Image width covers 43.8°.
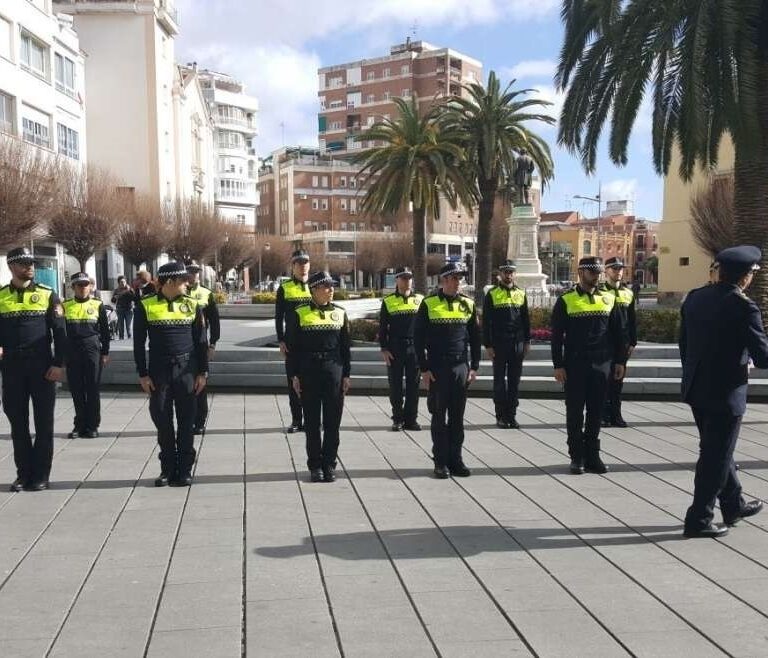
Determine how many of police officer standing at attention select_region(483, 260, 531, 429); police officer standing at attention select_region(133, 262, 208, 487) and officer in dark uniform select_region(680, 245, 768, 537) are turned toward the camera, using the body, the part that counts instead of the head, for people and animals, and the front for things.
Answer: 2

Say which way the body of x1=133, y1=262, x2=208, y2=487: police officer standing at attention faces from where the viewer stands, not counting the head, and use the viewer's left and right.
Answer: facing the viewer

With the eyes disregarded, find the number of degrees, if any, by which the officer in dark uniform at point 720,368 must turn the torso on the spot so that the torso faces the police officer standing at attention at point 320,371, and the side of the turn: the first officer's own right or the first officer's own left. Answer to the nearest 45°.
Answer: approximately 135° to the first officer's own left

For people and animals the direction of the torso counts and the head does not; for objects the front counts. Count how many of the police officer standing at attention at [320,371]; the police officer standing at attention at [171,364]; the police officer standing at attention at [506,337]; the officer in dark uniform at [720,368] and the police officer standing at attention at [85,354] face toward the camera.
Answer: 4

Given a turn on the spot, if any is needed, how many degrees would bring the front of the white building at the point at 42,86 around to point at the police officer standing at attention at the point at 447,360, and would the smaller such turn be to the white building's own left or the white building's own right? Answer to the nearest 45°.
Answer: approximately 45° to the white building's own right

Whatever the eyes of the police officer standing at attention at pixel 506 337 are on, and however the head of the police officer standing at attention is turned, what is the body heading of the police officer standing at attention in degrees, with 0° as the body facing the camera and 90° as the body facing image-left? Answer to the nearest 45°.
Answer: approximately 0°

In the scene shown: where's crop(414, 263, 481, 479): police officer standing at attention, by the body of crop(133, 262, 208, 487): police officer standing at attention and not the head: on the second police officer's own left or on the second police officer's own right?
on the second police officer's own left

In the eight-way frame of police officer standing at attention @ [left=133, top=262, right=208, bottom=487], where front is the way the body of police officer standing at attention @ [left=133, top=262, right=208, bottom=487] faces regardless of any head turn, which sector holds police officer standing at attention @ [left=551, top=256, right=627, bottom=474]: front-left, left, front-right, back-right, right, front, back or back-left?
left

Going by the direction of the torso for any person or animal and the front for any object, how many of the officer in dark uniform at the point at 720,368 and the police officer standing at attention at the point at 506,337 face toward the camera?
1

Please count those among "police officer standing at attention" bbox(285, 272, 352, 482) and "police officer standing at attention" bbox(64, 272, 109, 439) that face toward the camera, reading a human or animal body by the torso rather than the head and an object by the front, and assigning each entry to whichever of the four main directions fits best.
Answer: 2

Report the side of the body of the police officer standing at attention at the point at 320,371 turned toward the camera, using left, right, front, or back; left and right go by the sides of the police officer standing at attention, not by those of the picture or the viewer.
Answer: front

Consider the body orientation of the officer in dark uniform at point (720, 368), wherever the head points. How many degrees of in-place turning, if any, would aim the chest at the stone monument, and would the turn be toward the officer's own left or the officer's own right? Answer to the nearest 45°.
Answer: approximately 45° to the officer's own left

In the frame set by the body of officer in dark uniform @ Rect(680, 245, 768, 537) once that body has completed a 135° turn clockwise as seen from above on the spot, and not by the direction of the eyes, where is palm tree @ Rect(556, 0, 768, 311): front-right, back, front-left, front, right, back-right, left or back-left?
back

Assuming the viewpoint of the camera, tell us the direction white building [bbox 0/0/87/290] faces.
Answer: facing the viewer and to the right of the viewer

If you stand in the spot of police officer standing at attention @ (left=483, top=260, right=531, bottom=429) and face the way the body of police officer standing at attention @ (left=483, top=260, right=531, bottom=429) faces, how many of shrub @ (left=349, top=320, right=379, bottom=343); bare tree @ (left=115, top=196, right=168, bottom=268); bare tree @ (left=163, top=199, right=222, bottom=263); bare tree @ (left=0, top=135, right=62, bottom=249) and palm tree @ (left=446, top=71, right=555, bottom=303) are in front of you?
0

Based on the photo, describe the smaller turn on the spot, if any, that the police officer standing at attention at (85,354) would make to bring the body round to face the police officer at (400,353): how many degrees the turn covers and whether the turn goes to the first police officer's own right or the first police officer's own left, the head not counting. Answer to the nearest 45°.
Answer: approximately 90° to the first police officer's own left

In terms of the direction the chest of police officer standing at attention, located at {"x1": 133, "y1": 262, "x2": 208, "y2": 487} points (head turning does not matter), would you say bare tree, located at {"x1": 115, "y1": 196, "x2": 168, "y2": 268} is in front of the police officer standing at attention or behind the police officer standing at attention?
behind
